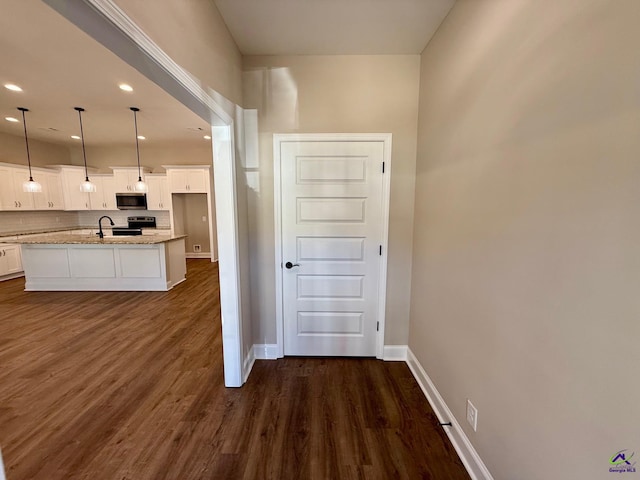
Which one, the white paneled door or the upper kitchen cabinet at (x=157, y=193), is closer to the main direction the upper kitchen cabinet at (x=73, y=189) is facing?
the white paneled door

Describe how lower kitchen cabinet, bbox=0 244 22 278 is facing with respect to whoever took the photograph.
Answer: facing the viewer and to the right of the viewer

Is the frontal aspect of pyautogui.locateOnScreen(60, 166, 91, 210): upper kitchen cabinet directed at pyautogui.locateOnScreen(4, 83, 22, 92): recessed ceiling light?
yes

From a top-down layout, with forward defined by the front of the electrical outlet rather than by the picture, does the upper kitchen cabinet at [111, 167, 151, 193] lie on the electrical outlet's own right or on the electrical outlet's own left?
on the electrical outlet's own right

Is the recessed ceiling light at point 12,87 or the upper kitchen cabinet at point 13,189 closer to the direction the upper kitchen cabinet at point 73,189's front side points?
the recessed ceiling light

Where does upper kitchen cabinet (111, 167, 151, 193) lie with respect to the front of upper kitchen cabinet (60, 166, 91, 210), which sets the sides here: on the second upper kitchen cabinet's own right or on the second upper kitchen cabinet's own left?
on the second upper kitchen cabinet's own left

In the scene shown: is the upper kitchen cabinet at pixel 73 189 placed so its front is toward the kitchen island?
yes

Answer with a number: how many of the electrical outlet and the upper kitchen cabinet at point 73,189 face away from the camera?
0

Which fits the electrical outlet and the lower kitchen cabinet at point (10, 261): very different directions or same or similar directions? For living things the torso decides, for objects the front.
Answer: very different directions

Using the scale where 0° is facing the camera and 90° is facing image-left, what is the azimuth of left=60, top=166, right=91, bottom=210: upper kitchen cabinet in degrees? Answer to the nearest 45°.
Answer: approximately 0°

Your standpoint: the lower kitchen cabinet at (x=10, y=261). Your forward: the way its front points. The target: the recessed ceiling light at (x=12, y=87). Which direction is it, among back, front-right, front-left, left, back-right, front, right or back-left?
front-right

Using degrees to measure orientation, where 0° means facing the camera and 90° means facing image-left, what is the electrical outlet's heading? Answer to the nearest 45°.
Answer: approximately 45°
